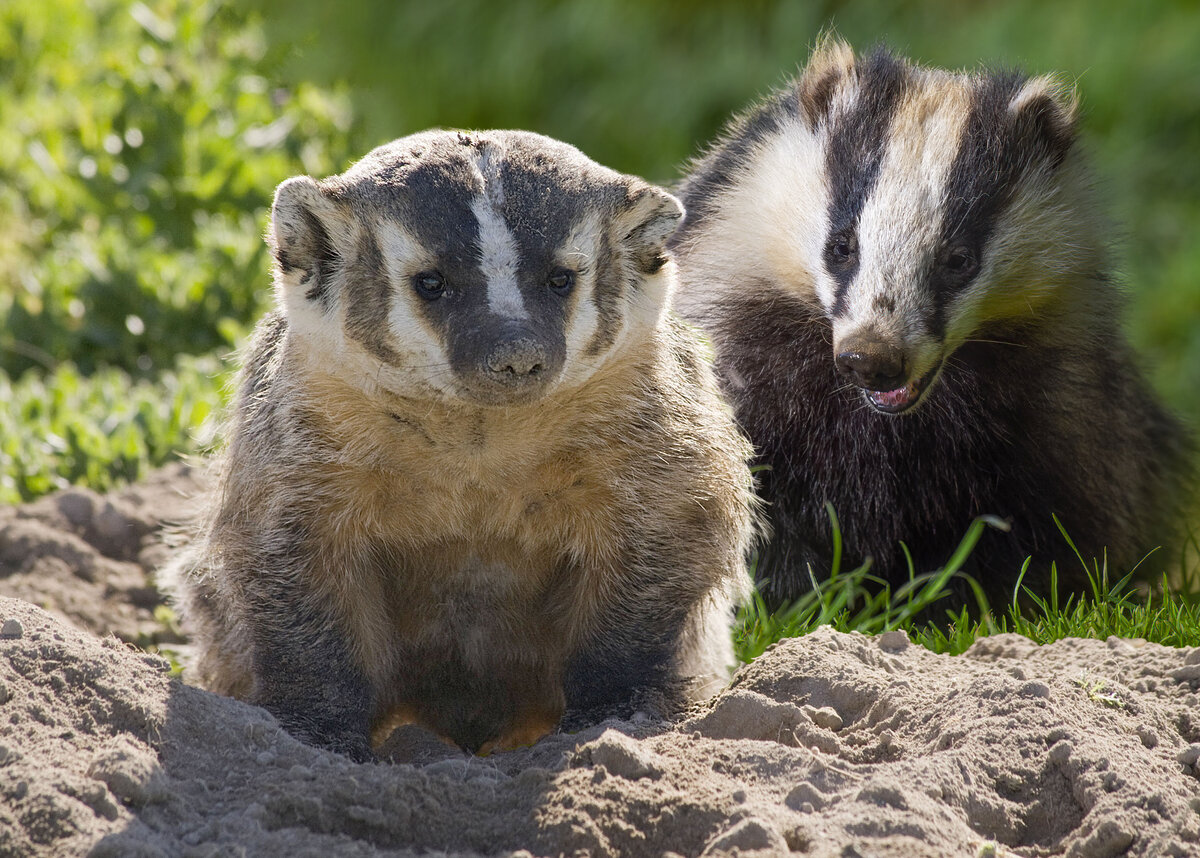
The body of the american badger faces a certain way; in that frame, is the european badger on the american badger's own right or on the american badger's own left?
on the american badger's own left

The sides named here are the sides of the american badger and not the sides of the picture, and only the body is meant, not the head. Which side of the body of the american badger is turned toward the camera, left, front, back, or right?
front
